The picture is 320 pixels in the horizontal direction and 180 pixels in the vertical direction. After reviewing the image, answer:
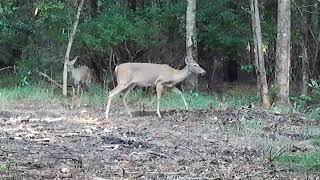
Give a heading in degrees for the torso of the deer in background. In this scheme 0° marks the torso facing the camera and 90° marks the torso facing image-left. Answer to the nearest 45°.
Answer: approximately 45°

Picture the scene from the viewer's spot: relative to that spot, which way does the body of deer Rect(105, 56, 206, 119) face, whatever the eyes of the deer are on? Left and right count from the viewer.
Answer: facing to the right of the viewer

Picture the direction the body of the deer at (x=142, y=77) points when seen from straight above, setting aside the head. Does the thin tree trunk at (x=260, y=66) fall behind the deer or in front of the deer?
in front

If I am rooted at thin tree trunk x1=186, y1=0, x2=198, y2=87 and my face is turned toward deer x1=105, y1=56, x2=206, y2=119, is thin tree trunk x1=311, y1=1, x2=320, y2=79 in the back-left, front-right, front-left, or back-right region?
back-left

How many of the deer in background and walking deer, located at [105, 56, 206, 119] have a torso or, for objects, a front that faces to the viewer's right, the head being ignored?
1

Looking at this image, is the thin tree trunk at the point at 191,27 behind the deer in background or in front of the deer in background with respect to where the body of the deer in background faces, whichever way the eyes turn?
behind

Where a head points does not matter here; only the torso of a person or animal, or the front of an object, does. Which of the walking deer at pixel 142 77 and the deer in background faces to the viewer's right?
the walking deer

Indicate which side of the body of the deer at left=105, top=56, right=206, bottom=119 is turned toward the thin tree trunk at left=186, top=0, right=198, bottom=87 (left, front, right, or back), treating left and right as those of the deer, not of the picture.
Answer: left

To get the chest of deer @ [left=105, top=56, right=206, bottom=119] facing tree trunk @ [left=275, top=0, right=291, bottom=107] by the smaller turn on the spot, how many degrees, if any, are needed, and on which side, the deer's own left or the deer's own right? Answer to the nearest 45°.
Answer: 0° — it already faces it
